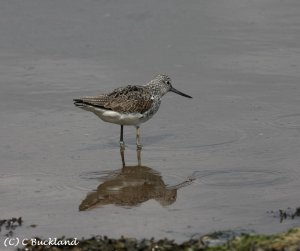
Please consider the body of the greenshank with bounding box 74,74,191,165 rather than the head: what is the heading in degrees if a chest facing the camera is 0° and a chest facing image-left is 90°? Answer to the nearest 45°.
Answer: approximately 270°
